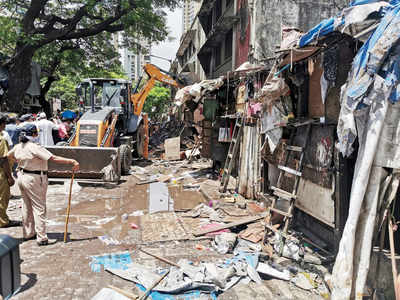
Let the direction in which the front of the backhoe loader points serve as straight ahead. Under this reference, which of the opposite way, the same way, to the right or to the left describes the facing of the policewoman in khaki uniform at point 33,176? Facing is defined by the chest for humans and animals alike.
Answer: the opposite way

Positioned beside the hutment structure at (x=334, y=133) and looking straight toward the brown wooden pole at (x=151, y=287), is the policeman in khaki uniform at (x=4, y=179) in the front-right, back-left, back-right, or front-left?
front-right

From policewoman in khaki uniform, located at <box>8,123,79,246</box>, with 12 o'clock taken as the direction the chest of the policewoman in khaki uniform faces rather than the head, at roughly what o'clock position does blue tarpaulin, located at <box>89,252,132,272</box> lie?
The blue tarpaulin is roughly at 3 o'clock from the policewoman in khaki uniform.

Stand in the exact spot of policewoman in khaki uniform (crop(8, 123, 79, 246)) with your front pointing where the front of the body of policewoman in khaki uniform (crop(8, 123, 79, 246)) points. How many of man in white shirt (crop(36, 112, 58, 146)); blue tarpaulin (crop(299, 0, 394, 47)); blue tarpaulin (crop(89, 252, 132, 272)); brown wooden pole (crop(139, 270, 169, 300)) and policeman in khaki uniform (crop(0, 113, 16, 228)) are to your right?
3

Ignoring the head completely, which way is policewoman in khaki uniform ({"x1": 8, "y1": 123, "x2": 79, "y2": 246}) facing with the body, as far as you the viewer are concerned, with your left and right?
facing away from the viewer and to the right of the viewer

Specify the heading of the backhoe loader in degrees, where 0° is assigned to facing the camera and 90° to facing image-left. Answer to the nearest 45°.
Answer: approximately 45°

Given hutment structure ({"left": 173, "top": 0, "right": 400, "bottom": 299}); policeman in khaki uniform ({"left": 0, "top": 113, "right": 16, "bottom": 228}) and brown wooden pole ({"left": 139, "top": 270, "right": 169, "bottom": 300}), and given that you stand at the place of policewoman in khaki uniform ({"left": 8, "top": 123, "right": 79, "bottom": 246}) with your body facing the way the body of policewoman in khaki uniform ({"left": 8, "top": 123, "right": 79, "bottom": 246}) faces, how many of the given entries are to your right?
2

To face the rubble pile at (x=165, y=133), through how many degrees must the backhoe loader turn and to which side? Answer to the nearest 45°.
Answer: approximately 135° to its left

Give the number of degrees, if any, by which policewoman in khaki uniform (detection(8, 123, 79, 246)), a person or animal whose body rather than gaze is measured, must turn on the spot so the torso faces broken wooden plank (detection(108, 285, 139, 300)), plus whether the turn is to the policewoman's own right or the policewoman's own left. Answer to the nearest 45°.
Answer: approximately 90° to the policewoman's own right

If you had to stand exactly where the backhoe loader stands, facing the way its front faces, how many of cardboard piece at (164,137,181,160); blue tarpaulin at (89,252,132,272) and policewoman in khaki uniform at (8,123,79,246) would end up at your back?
1

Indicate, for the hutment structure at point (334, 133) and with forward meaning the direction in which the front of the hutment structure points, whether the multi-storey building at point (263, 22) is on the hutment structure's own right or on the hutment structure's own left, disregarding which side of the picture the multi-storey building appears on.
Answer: on the hutment structure's own right

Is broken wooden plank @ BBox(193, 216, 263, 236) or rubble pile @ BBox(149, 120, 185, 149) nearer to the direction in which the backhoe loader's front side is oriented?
the broken wooden plank
